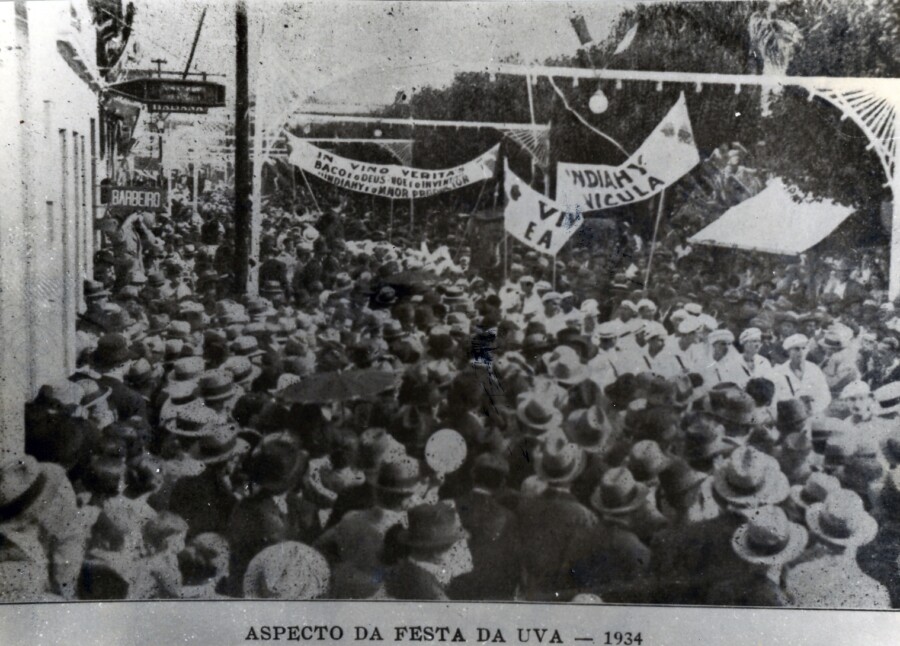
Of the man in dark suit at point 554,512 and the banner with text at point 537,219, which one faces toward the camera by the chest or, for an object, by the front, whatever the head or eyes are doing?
the banner with text

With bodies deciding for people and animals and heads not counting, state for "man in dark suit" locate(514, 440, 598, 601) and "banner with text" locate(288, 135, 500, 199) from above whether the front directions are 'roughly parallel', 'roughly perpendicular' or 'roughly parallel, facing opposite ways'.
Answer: roughly parallel, facing opposite ways

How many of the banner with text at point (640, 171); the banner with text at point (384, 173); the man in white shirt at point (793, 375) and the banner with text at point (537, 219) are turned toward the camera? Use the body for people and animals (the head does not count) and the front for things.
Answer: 4

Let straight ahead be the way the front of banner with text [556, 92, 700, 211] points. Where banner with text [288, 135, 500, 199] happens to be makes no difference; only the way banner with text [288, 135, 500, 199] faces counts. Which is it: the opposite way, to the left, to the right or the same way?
the same way

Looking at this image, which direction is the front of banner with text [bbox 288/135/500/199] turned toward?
toward the camera

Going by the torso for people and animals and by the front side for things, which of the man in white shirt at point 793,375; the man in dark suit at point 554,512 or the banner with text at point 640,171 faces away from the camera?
the man in dark suit

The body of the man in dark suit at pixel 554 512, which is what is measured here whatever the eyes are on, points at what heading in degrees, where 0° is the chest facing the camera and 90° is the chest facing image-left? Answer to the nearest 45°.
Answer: approximately 180°

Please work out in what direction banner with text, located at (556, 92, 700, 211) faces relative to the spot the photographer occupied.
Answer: facing the viewer

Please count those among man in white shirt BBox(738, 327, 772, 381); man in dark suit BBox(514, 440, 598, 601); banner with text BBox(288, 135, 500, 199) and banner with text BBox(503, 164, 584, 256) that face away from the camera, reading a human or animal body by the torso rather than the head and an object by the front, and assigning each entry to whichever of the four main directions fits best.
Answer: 1

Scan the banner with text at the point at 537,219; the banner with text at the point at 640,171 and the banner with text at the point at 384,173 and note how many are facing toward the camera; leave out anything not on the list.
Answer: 3

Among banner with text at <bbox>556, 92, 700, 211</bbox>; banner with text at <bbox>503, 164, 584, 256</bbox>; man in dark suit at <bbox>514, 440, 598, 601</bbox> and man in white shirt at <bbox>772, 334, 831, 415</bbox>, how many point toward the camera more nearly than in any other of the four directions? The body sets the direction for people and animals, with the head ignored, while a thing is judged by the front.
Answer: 3

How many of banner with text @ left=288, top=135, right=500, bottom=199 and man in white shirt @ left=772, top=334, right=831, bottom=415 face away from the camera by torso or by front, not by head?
0

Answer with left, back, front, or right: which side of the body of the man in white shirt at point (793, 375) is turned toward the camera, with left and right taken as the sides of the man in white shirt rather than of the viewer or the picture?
front

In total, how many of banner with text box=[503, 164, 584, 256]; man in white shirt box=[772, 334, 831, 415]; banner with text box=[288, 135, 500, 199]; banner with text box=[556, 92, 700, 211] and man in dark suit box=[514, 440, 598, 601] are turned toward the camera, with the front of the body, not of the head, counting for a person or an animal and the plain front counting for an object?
4
